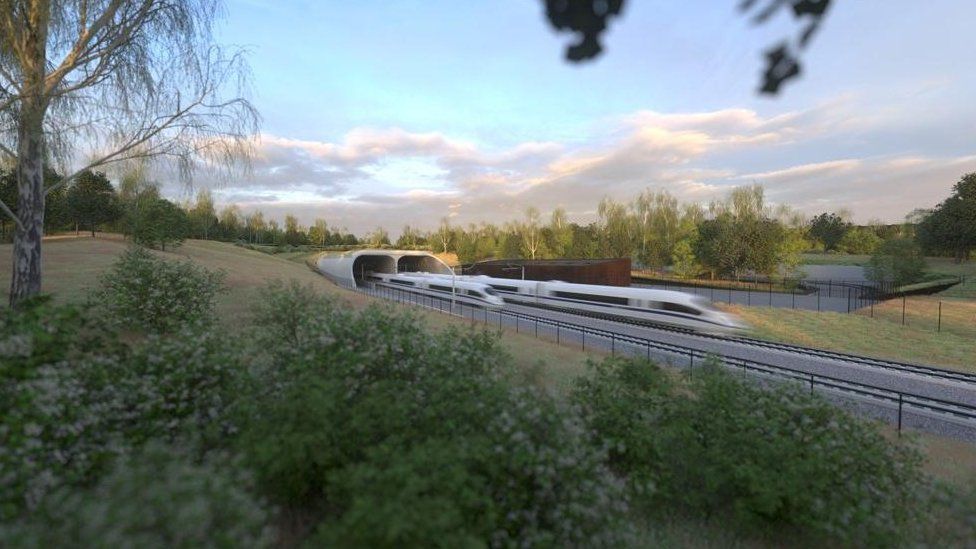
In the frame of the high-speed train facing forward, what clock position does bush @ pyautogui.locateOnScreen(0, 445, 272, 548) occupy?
The bush is roughly at 2 o'clock from the high-speed train.

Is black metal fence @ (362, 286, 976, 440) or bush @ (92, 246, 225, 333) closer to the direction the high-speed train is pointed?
the black metal fence

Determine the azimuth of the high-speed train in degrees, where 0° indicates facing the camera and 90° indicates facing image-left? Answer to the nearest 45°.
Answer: approximately 315°

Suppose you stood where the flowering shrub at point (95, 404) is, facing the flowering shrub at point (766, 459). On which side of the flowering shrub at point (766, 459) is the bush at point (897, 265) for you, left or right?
left

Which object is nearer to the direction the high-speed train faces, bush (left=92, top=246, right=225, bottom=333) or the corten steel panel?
the bush

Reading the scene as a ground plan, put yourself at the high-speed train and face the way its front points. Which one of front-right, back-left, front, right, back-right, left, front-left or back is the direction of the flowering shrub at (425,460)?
front-right

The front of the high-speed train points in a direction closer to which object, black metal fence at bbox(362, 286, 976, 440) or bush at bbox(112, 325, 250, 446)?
the black metal fence

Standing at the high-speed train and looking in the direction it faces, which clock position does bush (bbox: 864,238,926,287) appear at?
The bush is roughly at 9 o'clock from the high-speed train.

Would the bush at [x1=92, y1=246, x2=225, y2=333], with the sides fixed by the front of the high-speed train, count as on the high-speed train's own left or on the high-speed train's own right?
on the high-speed train's own right

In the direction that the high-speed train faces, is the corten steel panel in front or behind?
behind
